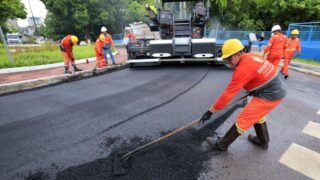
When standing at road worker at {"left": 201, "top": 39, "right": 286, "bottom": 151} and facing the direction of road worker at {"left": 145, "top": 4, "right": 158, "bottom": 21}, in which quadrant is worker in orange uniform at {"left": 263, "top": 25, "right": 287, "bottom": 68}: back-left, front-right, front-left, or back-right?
front-right

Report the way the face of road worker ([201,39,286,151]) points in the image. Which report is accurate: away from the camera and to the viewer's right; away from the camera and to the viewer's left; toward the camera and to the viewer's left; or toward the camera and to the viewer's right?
toward the camera and to the viewer's left

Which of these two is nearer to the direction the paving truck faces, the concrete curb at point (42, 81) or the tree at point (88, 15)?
the tree

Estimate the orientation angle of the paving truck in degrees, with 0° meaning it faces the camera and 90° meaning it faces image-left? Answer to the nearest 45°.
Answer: approximately 180°

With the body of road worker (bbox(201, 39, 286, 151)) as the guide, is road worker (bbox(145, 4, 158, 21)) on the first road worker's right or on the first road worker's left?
on the first road worker's right

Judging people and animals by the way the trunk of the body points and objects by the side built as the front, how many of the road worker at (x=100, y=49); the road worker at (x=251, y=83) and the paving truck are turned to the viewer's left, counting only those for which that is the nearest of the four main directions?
1

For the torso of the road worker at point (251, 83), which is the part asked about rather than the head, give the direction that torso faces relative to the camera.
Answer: to the viewer's left

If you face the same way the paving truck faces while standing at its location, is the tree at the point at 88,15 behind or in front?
in front

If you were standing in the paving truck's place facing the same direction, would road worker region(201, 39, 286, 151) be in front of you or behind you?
behind

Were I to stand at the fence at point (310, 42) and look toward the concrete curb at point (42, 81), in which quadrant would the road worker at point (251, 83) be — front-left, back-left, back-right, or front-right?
front-left
